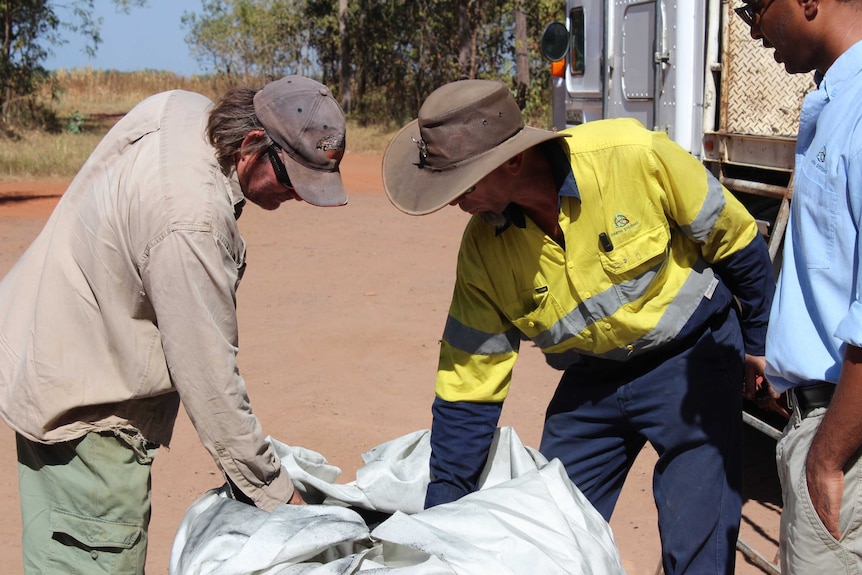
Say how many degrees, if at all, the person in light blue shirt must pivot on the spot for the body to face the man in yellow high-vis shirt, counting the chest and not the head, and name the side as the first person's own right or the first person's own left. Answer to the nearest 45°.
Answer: approximately 45° to the first person's own right

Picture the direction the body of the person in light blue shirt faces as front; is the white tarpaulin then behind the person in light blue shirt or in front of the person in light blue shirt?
in front

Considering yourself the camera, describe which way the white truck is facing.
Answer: facing away from the viewer and to the left of the viewer

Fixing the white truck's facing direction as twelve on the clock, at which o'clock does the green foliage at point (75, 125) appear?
The green foliage is roughly at 12 o'clock from the white truck.

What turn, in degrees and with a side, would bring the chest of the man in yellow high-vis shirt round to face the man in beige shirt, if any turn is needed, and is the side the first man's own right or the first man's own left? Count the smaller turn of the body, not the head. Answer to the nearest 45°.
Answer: approximately 45° to the first man's own right

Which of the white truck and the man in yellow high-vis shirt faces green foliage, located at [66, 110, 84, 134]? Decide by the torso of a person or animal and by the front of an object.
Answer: the white truck

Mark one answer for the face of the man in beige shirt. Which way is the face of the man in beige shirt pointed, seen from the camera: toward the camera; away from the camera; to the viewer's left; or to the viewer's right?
to the viewer's right

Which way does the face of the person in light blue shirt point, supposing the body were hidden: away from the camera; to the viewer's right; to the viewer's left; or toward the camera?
to the viewer's left

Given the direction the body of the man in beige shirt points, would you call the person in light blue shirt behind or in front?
in front

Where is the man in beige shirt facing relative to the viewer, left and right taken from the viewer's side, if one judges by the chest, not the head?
facing to the right of the viewer

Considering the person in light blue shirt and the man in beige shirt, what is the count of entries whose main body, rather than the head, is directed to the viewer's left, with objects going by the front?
1

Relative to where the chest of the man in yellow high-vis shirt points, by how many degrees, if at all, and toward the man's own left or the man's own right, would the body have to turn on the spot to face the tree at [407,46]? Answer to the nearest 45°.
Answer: approximately 135° to the man's own right

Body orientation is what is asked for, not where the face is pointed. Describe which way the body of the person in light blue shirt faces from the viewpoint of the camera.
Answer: to the viewer's left
